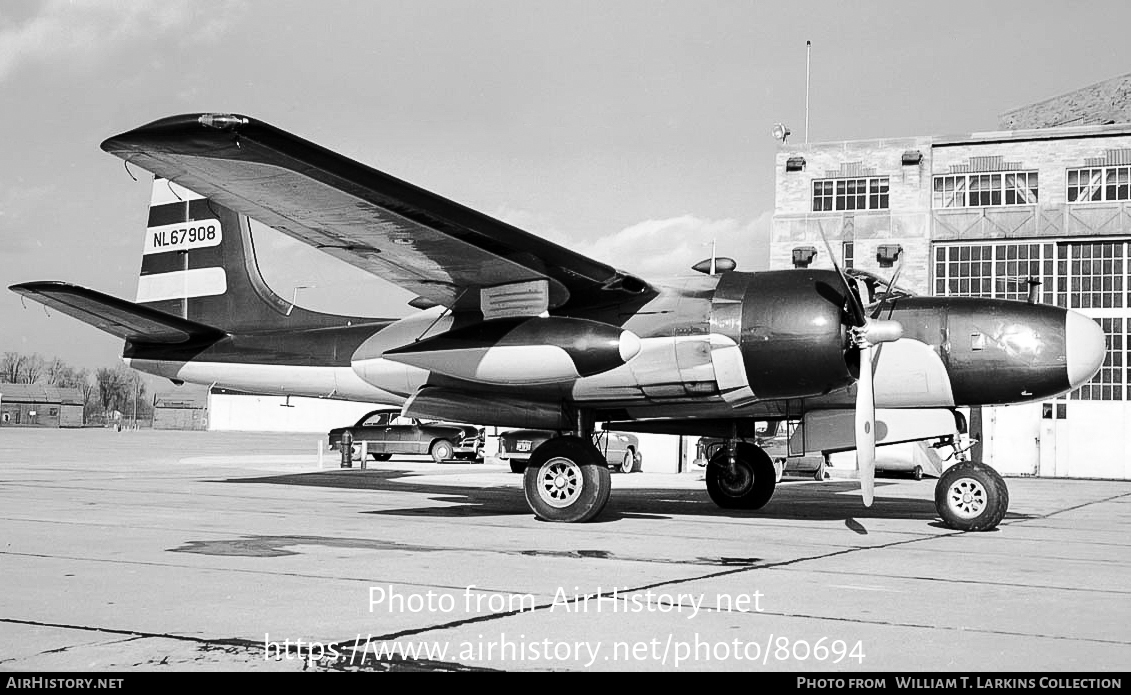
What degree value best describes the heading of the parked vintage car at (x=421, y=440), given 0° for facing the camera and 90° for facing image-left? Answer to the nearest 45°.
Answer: approximately 315°

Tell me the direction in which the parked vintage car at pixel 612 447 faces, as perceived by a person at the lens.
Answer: facing away from the viewer and to the right of the viewer

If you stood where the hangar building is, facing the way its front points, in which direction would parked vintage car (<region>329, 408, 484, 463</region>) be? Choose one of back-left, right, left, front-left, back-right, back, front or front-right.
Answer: front-right

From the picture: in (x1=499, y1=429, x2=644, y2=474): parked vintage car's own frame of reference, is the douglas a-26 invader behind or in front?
behind

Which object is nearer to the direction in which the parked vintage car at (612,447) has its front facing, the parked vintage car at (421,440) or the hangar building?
the hangar building

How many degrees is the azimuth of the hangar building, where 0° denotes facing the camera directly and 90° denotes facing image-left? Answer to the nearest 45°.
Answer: approximately 0°

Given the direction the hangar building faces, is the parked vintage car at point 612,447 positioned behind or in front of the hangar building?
in front

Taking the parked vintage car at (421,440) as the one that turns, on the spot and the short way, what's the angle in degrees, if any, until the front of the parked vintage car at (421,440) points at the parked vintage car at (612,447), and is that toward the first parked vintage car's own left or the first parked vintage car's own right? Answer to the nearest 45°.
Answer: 0° — it already faces it

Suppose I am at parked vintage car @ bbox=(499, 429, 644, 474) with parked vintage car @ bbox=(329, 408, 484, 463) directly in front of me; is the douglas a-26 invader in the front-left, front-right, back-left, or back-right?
back-left

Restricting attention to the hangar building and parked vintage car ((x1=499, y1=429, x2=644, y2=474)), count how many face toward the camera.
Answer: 1

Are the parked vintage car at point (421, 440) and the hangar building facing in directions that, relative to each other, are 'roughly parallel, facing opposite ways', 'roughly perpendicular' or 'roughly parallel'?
roughly perpendicular

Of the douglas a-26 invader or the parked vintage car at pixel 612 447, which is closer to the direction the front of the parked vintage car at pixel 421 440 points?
the parked vintage car
